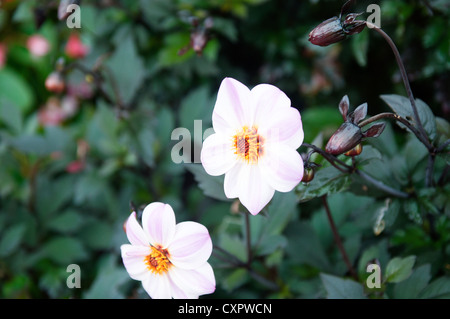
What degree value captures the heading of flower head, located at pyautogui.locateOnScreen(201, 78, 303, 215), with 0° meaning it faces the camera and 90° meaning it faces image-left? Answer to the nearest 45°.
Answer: approximately 0°

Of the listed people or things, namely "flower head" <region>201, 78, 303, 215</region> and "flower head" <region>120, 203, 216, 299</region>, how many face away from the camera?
0

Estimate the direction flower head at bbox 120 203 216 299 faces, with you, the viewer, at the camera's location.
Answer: facing the viewer and to the left of the viewer

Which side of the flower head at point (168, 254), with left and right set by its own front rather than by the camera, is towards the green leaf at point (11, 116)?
right
